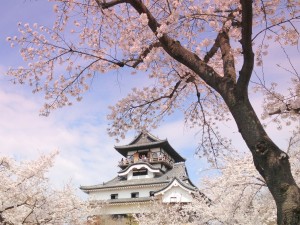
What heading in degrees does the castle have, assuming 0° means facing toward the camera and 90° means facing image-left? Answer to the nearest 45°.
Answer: approximately 0°
